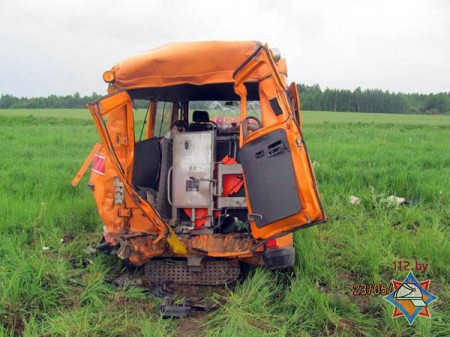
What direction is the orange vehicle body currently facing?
away from the camera

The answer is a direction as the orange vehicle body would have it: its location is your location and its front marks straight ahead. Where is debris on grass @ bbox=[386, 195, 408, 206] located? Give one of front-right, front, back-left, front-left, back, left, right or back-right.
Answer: front-right
